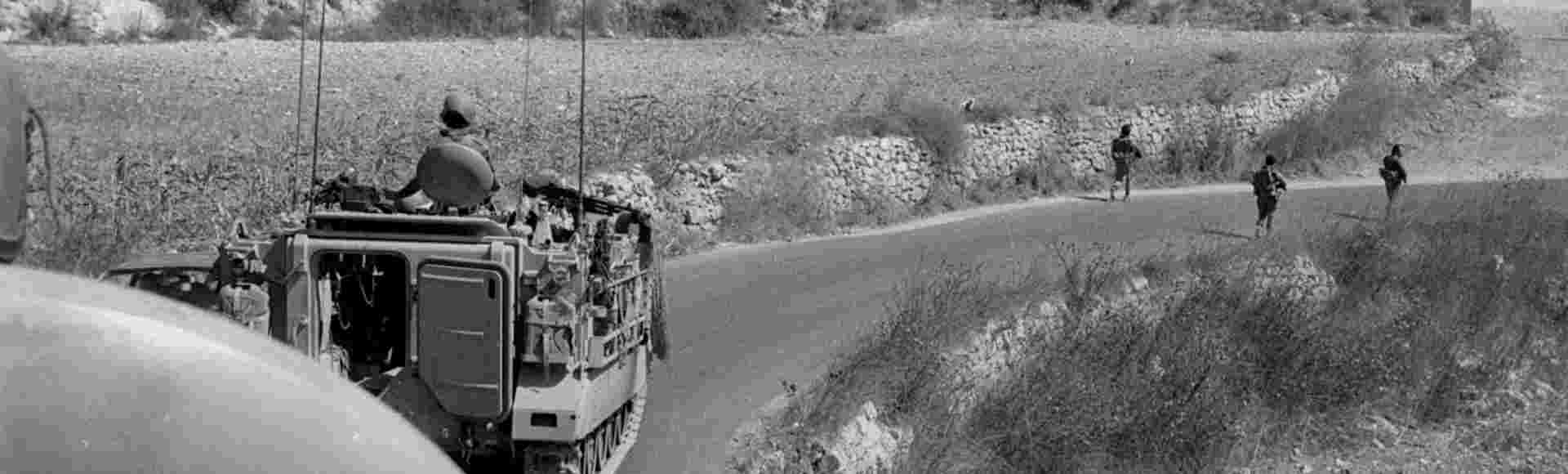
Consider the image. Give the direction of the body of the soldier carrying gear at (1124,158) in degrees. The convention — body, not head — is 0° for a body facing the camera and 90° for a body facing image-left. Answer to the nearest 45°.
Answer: approximately 225°

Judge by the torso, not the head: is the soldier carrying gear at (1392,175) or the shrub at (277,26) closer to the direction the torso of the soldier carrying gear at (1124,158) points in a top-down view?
the soldier carrying gear

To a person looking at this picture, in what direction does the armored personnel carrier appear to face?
facing away from the viewer and to the right of the viewer

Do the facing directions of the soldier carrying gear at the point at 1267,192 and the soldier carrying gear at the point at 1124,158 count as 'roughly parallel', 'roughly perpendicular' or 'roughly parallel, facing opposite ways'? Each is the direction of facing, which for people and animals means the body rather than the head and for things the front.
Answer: roughly parallel

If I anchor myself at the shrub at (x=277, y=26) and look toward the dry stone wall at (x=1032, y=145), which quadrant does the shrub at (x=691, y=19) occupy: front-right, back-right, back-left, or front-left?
front-left

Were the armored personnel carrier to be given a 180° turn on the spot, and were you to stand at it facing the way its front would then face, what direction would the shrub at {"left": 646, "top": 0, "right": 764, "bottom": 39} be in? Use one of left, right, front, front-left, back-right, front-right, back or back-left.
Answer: back-right

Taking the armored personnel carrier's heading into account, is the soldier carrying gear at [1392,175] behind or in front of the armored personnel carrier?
in front

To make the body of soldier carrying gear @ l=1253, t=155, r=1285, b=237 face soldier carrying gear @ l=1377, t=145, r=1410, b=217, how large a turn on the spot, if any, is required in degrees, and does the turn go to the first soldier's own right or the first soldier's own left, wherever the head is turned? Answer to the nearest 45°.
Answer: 0° — they already face them

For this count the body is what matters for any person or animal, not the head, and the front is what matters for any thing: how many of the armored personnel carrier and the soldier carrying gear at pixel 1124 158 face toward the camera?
0

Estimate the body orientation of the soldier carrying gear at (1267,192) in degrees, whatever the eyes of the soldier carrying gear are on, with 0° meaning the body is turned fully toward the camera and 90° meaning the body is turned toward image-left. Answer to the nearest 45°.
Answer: approximately 225°

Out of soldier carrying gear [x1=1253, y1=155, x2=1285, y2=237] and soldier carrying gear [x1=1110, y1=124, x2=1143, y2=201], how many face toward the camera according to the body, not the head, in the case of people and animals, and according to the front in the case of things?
0

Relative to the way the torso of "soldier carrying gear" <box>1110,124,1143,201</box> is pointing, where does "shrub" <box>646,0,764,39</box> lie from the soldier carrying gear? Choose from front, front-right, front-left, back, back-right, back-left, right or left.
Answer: left

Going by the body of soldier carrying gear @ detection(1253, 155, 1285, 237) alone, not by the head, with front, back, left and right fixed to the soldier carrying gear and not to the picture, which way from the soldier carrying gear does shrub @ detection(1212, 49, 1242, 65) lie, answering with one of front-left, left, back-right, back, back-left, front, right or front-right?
front-left
